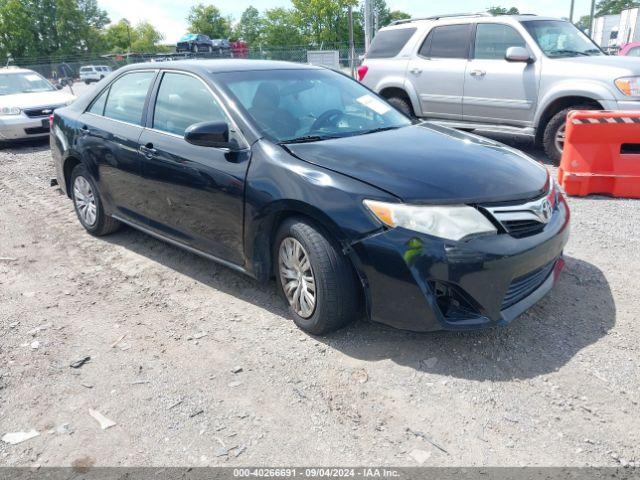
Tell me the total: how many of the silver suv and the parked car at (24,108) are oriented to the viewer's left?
0

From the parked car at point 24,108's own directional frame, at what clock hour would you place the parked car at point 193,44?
the parked car at point 193,44 is roughly at 8 o'clock from the parked car at point 24,108.

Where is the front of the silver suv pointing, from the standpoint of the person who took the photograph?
facing the viewer and to the right of the viewer

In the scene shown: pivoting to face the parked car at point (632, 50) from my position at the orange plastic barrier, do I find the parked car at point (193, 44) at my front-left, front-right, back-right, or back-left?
front-left

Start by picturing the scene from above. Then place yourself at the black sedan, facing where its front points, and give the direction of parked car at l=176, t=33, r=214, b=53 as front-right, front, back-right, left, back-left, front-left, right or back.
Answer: back-left

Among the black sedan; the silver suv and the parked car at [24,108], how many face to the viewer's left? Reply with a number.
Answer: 0

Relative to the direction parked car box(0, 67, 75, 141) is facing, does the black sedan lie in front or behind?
in front

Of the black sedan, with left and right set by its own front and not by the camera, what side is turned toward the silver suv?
left

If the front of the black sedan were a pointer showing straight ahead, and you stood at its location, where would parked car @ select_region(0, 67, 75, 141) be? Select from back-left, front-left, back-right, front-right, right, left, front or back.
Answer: back
